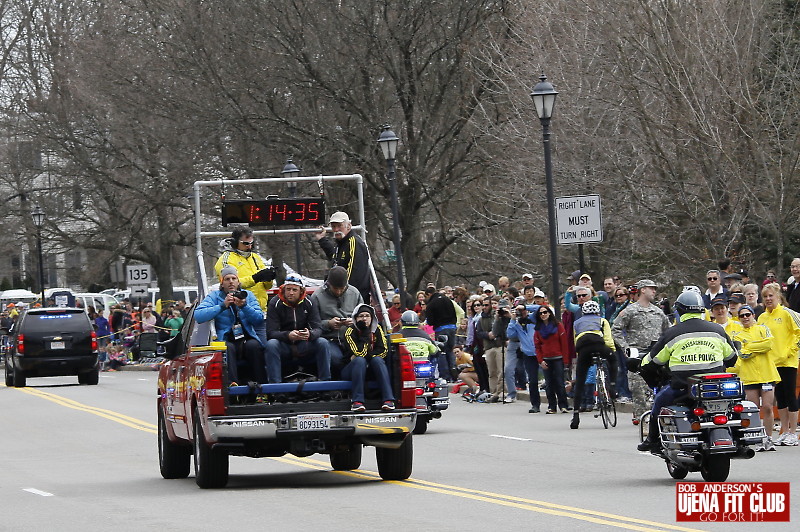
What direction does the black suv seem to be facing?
away from the camera

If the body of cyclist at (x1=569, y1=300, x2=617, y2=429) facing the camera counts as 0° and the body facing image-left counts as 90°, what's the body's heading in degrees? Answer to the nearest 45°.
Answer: approximately 180°

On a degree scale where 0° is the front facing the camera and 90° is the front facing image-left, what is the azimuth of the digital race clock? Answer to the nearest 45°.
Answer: approximately 0°

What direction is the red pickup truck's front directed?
away from the camera
